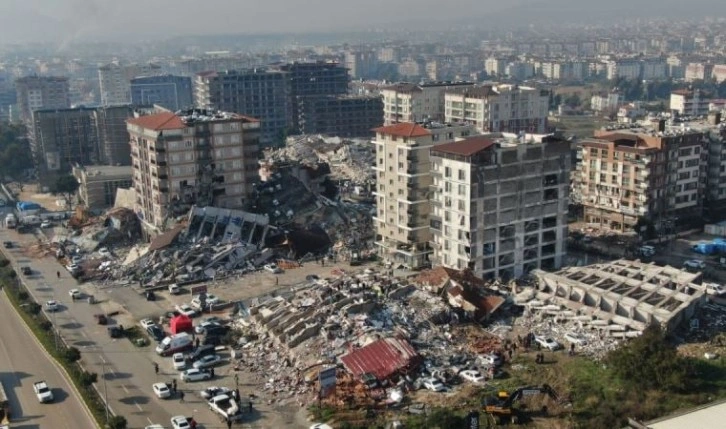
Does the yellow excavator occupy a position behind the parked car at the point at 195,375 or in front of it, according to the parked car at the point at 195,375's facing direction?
behind

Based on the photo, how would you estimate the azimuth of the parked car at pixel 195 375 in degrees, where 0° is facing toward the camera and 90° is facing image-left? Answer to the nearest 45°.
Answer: approximately 90°

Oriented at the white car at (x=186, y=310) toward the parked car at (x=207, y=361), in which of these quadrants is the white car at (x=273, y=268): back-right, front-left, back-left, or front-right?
back-left

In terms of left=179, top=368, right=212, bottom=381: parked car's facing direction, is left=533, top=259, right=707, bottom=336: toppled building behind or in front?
behind

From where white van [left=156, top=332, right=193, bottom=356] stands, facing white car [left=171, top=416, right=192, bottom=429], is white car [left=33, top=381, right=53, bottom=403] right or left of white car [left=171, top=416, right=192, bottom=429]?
right

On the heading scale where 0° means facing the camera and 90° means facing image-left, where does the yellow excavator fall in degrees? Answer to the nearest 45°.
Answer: approximately 270°

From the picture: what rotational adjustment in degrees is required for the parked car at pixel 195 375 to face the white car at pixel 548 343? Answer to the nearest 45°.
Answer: approximately 180°

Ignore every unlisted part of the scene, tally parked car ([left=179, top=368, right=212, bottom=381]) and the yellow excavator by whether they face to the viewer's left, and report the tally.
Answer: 1

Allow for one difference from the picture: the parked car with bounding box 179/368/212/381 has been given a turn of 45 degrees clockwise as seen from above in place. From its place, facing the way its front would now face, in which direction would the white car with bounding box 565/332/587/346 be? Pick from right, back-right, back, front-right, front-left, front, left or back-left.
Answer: back-right

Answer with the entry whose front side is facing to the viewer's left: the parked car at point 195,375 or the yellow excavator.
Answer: the parked car

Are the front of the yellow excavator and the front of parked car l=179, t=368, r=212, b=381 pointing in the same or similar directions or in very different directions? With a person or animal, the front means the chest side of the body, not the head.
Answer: very different directions

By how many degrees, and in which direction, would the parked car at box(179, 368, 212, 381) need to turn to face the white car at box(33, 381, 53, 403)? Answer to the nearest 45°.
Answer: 0° — it already faces it

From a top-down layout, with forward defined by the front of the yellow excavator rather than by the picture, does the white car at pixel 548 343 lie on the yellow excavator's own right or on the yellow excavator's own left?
on the yellow excavator's own left

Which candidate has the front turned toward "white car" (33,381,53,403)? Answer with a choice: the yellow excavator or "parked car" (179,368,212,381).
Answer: the parked car

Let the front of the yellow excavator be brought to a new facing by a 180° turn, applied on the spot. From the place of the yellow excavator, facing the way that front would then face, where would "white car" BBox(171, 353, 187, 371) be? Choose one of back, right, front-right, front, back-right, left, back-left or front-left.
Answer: front
